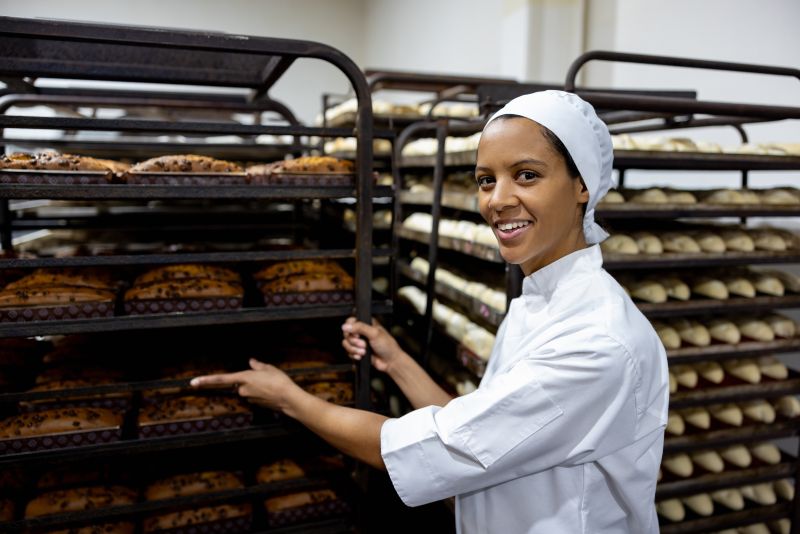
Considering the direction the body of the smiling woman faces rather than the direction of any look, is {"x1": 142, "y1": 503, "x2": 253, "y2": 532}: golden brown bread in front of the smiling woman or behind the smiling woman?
in front

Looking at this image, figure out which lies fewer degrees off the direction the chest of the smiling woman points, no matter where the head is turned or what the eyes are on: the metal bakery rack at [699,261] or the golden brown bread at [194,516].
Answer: the golden brown bread

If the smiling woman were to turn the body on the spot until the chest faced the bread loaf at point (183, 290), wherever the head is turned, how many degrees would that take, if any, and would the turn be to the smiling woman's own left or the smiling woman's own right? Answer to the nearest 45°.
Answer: approximately 45° to the smiling woman's own right

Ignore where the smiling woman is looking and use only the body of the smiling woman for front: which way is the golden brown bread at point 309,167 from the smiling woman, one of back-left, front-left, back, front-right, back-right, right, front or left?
front-right

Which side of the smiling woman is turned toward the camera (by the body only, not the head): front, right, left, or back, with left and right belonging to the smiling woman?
left

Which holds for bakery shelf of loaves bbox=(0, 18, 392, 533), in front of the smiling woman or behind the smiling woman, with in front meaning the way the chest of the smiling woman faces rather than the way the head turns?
in front
